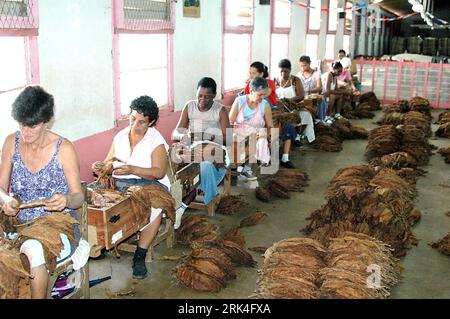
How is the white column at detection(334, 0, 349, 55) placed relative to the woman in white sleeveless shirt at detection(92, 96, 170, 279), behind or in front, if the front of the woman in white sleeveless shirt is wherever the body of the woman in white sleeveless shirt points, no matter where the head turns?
behind

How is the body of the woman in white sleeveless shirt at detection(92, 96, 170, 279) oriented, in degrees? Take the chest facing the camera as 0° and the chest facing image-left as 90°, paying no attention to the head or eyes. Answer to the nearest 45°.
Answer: approximately 45°

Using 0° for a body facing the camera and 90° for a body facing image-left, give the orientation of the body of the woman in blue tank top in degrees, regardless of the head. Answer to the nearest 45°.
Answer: approximately 0°

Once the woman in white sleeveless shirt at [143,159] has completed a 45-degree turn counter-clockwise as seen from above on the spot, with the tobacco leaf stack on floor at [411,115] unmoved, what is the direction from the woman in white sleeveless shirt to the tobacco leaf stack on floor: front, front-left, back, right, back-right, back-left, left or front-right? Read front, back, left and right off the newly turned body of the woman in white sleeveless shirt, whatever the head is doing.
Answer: back-left

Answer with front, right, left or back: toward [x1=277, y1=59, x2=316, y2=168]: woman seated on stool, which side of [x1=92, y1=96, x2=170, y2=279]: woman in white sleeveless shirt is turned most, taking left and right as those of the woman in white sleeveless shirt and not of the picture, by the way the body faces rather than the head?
back

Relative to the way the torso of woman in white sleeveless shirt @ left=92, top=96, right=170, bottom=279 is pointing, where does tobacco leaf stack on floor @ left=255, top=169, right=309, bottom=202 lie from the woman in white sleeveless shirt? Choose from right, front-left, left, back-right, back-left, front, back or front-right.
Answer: back

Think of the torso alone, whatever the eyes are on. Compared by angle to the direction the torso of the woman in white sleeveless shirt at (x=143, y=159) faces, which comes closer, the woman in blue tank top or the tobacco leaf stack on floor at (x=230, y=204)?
the woman in blue tank top

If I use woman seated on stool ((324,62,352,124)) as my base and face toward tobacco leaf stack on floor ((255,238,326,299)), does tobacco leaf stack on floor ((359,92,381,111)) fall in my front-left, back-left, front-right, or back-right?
back-left

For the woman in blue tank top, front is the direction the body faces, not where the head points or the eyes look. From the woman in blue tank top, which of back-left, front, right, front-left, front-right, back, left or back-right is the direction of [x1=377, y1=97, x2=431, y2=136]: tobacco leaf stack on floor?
back-left

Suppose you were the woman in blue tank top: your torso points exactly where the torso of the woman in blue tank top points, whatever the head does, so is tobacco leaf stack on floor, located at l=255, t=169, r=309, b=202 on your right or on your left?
on your left

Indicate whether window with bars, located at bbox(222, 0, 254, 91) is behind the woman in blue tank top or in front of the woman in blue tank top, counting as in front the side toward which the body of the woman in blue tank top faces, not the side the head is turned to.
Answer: behind

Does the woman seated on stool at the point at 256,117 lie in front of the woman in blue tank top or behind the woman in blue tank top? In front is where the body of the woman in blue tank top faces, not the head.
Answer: behind

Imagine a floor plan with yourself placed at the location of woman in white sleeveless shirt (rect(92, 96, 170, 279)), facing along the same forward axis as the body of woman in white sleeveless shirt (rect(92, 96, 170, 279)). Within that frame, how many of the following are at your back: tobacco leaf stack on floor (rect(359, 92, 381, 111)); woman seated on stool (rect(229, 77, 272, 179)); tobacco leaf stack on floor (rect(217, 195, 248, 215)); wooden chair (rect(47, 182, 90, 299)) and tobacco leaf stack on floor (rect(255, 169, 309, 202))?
4

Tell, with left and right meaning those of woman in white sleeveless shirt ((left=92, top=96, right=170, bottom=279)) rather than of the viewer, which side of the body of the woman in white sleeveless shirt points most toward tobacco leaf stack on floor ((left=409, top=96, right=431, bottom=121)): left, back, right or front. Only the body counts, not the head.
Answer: back

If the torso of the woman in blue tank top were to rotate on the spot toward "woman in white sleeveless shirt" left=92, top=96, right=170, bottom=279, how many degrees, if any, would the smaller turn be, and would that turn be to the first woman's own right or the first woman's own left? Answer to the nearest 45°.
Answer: approximately 135° to the first woman's own left
